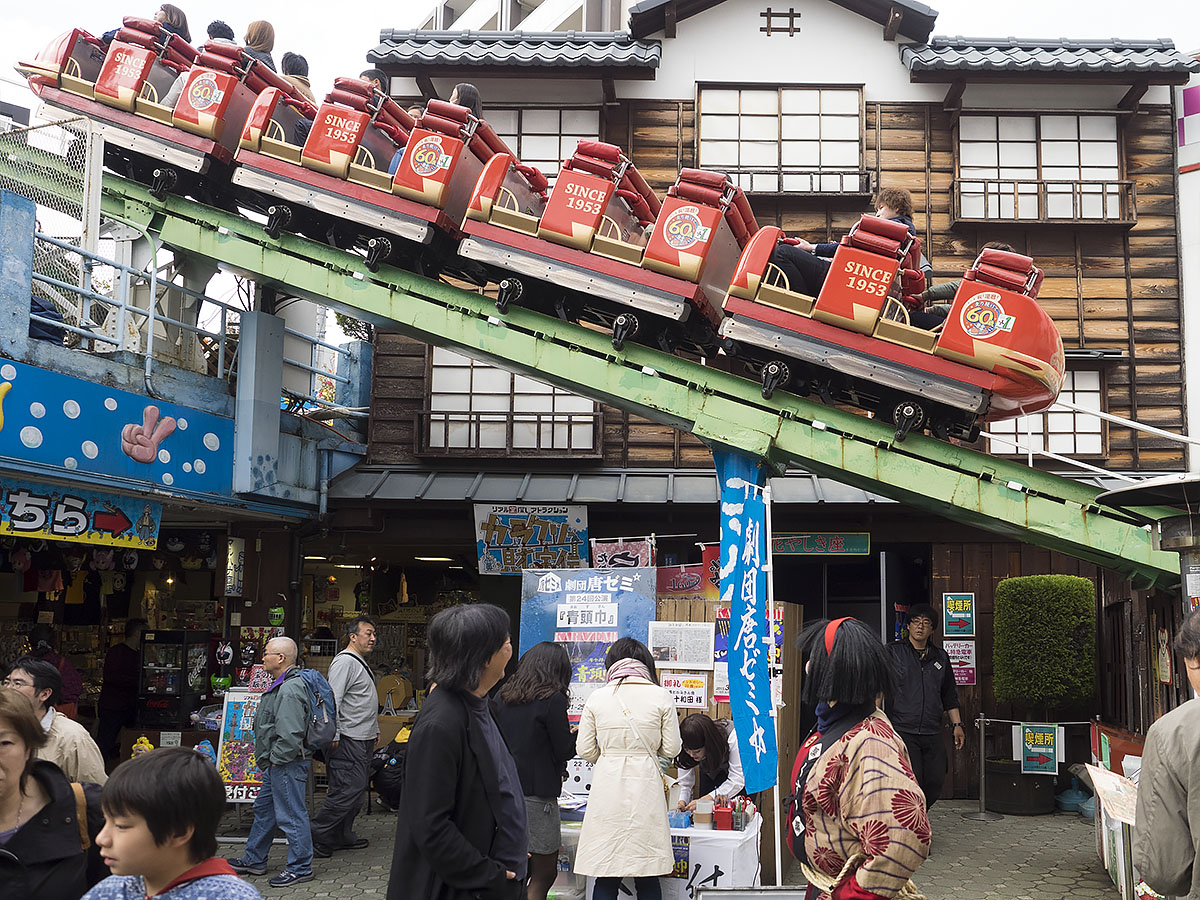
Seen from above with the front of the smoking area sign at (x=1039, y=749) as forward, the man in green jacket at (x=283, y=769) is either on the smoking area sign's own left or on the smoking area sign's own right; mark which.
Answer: on the smoking area sign's own right

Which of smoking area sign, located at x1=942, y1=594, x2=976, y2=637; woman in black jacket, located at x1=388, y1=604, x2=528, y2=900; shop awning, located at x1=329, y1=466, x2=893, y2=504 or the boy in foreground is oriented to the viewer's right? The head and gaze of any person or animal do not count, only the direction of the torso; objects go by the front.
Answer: the woman in black jacket

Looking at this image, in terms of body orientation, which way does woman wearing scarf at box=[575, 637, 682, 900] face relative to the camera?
away from the camera

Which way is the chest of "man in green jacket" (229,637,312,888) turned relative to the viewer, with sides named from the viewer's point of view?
facing to the left of the viewer

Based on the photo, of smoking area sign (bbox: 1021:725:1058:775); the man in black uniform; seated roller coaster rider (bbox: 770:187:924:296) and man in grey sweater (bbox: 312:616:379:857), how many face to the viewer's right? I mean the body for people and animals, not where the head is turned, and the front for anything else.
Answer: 1

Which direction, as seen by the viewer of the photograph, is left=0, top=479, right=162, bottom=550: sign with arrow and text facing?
facing the viewer and to the right of the viewer

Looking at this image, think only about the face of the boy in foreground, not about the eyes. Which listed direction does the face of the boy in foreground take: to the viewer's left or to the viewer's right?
to the viewer's left

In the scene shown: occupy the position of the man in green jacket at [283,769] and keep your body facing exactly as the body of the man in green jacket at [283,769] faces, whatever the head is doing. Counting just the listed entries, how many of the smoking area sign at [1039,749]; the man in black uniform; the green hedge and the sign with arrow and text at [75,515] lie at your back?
3

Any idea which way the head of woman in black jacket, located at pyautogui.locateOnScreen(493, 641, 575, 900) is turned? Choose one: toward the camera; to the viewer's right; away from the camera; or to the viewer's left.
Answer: away from the camera
